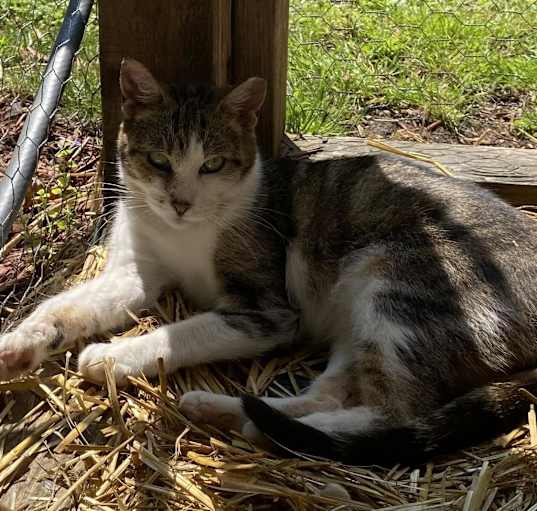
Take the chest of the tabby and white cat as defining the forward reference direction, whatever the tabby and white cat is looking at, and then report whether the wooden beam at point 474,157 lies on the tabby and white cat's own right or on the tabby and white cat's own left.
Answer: on the tabby and white cat's own right

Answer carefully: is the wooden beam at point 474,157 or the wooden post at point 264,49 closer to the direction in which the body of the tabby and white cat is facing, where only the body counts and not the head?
the wooden post

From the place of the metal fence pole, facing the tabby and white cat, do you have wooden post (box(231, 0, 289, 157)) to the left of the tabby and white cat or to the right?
left

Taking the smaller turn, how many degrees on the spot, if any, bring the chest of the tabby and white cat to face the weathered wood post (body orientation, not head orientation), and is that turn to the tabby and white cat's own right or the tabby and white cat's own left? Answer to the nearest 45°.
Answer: approximately 45° to the tabby and white cat's own right

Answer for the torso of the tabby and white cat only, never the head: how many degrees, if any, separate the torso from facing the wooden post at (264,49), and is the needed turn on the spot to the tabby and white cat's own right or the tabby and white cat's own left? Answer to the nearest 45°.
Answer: approximately 90° to the tabby and white cat's own right

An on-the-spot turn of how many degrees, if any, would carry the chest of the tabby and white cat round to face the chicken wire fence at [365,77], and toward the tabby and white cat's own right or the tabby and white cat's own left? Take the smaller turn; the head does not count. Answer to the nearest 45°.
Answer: approximately 90° to the tabby and white cat's own right

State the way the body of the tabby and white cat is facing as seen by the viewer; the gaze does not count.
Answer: to the viewer's left
